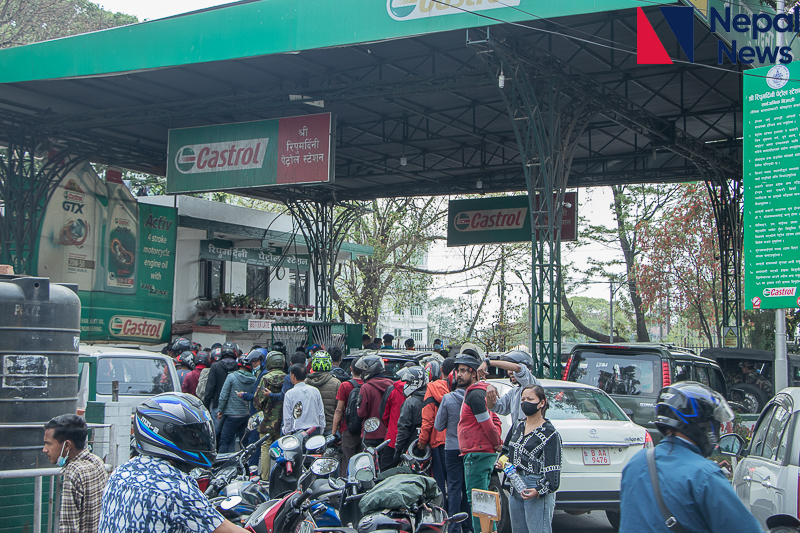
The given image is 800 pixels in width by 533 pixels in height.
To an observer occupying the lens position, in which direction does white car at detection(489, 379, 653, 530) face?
facing away from the viewer and to the left of the viewer

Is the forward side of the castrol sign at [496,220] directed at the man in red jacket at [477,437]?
yes

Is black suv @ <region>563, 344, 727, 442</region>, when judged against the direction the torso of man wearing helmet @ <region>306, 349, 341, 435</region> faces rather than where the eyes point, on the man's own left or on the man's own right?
on the man's own right

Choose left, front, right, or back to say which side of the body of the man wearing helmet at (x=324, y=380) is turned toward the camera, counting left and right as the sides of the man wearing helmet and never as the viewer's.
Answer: back

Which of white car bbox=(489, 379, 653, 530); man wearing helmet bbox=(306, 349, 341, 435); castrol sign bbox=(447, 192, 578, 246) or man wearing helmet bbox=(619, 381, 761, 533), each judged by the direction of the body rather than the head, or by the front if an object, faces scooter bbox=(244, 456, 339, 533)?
the castrol sign

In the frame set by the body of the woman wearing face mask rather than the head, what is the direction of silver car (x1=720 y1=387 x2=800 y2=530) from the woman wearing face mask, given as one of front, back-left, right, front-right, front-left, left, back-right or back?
back-left
